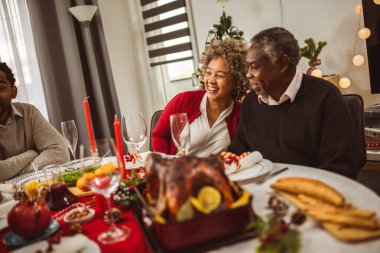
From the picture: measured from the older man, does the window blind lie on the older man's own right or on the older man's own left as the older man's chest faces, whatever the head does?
on the older man's own right

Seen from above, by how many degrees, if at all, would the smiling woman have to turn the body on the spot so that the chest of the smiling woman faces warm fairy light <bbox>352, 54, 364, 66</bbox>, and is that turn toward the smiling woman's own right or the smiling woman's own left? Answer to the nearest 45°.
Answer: approximately 135° to the smiling woman's own left

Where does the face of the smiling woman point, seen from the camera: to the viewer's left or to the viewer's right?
to the viewer's left

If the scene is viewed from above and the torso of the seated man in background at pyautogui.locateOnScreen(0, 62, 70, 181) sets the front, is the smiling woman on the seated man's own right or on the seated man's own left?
on the seated man's own left

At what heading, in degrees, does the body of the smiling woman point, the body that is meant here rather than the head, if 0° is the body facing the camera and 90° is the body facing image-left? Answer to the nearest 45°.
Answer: approximately 0°

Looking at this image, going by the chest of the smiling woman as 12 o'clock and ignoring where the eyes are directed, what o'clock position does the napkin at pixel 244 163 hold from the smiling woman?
The napkin is roughly at 12 o'clock from the smiling woman.

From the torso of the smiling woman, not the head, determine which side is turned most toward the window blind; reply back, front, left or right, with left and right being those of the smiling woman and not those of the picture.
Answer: back
